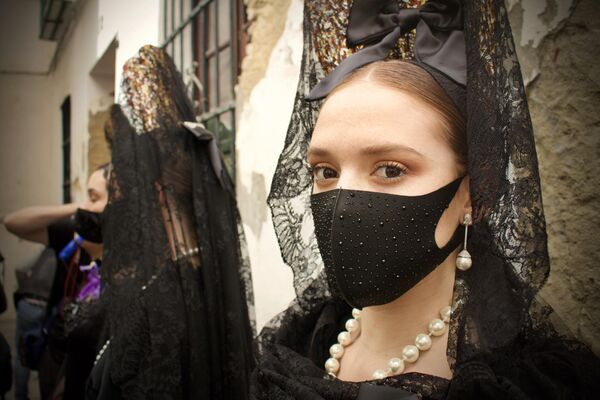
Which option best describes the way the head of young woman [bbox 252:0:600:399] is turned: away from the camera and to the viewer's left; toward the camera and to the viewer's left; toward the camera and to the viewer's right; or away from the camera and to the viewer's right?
toward the camera and to the viewer's left

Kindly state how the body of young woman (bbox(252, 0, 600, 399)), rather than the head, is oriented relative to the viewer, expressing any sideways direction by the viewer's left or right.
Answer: facing the viewer and to the left of the viewer

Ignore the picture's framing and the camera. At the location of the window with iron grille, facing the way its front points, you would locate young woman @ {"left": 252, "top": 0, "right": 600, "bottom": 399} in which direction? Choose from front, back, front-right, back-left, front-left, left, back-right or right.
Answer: front-left

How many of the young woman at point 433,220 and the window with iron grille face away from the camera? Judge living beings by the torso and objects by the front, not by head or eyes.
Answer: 0

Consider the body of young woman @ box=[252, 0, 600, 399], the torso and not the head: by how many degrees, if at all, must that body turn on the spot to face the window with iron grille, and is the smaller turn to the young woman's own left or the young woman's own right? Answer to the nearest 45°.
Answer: approximately 90° to the young woman's own right
